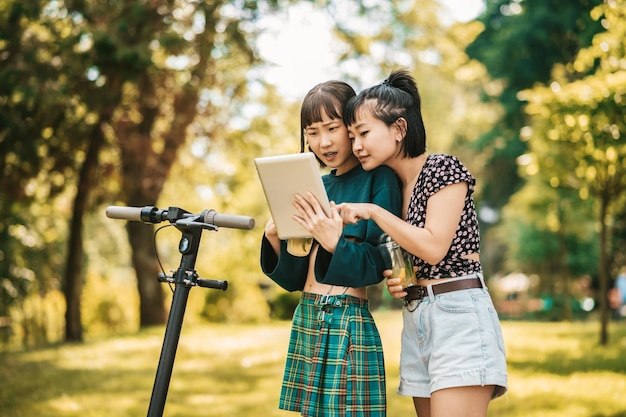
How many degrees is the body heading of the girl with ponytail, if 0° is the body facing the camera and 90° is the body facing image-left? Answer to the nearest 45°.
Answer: approximately 45°

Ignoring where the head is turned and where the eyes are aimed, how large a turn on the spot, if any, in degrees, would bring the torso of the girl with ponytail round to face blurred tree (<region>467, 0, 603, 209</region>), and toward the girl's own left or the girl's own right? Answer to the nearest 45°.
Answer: approximately 135° to the girl's own right
